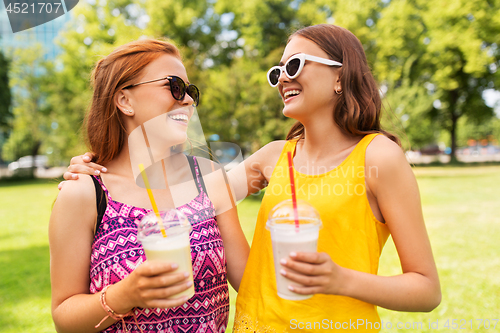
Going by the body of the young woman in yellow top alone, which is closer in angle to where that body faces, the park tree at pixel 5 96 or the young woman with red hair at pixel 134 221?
the young woman with red hair

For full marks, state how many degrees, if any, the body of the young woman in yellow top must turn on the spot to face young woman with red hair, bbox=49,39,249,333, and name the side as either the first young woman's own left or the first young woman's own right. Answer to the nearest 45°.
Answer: approximately 45° to the first young woman's own right

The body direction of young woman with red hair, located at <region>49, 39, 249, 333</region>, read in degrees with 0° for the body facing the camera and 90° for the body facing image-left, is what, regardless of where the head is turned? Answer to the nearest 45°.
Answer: approximately 315°

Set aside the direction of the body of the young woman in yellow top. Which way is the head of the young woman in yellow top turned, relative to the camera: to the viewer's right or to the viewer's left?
to the viewer's left

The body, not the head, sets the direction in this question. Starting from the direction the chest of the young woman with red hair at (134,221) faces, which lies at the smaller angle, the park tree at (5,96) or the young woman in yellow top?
the young woman in yellow top

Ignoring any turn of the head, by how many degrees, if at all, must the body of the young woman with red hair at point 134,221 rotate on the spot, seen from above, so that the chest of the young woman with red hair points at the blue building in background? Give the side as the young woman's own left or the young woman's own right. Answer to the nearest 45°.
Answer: approximately 135° to the young woman's own left

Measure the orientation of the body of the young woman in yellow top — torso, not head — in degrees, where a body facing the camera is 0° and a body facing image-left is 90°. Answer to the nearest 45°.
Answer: approximately 45°

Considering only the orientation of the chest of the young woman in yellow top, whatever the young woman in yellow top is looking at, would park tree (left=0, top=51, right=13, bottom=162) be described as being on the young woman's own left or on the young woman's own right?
on the young woman's own right

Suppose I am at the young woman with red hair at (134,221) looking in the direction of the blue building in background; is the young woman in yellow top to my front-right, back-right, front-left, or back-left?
back-right
